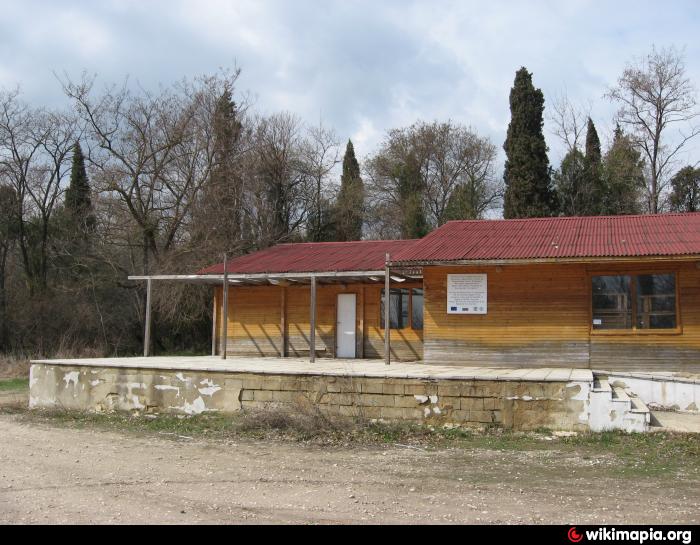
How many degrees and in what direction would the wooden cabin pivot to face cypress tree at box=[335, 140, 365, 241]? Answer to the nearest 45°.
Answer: approximately 180°

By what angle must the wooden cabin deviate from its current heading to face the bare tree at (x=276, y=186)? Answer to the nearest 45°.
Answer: approximately 135° to its right

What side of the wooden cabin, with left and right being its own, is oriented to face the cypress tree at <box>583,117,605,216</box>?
back

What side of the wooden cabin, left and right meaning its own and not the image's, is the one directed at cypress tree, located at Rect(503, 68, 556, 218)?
back

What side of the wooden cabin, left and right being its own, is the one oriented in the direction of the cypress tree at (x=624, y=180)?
back

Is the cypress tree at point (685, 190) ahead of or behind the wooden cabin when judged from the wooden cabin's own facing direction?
behind

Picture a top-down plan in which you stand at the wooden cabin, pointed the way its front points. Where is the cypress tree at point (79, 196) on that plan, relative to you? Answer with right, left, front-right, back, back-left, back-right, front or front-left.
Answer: back-right

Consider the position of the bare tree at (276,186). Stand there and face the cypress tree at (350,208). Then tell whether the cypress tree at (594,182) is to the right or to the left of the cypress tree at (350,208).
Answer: right

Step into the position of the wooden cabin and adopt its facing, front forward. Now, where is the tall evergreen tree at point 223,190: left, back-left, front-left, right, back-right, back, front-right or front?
back-right

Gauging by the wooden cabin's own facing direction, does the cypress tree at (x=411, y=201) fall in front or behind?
behind

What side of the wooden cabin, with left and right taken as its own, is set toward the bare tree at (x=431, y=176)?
back

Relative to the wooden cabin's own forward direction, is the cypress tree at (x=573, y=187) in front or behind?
behind

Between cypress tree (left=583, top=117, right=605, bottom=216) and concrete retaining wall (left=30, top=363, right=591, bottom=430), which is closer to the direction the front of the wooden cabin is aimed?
the concrete retaining wall

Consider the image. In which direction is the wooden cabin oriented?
toward the camera
